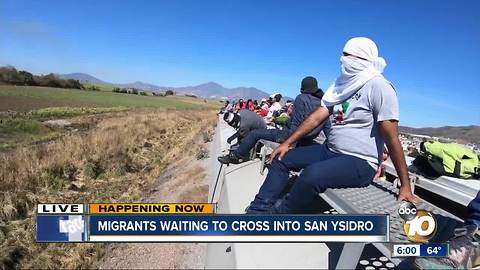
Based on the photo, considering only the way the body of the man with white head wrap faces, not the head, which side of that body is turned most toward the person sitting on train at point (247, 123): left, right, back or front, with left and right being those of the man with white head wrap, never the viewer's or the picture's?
right

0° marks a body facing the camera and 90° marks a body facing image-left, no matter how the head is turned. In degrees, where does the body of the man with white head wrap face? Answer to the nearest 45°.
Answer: approximately 45°

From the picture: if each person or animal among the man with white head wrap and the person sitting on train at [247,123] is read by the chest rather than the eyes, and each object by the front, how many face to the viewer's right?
0

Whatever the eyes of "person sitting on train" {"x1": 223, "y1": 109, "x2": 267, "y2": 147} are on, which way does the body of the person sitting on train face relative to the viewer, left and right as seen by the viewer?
facing to the left of the viewer

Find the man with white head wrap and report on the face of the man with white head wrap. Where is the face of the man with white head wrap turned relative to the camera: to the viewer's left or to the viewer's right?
to the viewer's left

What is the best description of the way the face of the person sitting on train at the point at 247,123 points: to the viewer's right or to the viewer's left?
to the viewer's left

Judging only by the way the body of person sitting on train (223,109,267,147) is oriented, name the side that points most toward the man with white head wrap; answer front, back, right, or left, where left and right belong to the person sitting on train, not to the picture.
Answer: left
